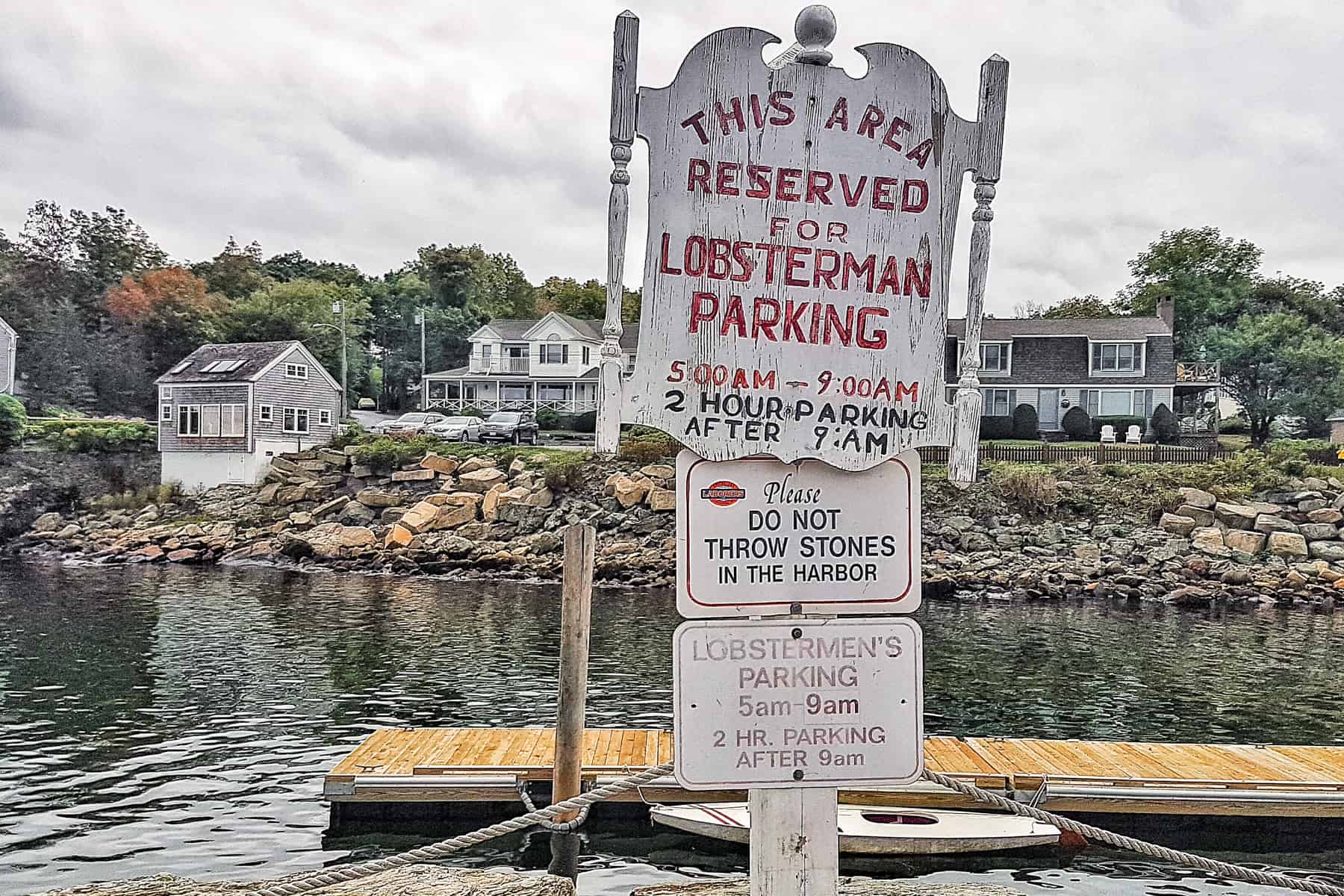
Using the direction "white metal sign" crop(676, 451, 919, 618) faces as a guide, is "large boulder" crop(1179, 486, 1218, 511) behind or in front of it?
behind

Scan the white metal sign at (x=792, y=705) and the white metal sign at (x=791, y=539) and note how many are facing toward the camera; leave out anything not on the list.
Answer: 2

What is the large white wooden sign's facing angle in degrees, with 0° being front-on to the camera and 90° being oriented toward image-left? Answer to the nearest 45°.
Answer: approximately 0°

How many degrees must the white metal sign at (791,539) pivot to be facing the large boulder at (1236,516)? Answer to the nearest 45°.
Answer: approximately 180°

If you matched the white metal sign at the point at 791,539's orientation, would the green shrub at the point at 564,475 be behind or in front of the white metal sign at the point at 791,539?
behind

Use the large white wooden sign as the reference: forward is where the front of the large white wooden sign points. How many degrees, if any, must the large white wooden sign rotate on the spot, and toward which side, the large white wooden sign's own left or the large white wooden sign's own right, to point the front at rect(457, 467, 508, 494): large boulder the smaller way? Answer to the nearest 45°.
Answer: approximately 180°

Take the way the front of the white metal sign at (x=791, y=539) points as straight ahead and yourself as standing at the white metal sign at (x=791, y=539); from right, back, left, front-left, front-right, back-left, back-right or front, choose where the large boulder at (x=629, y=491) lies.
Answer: back

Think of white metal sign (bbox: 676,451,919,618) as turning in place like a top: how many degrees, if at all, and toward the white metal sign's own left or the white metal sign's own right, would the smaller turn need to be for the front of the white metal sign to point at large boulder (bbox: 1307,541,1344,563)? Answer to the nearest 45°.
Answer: approximately 135° to the white metal sign's own left

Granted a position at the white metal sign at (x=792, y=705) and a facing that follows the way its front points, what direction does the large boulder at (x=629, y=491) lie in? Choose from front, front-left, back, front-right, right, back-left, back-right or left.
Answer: back

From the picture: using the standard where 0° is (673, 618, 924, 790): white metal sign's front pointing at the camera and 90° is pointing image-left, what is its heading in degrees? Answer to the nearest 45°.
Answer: approximately 0°

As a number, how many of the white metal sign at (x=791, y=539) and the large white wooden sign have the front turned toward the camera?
2

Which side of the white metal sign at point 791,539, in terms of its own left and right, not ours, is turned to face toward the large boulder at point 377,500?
back
